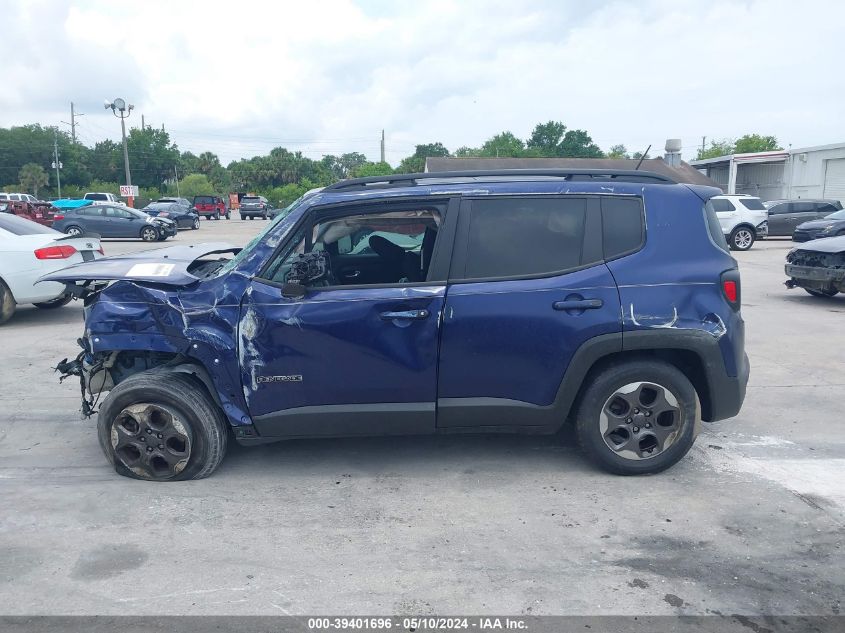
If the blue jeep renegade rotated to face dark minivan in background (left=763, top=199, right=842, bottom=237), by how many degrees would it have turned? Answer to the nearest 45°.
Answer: approximately 135° to its right

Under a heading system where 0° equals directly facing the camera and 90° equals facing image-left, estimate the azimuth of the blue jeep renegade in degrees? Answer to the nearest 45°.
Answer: approximately 90°

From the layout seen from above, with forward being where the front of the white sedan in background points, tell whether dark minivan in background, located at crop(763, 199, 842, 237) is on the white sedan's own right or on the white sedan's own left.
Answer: on the white sedan's own right

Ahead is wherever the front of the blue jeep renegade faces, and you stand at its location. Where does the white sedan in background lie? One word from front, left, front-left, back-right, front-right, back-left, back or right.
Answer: front-right

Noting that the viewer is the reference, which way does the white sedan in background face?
facing away from the viewer and to the left of the viewer

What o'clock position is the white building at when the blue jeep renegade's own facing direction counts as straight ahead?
The white building is roughly at 4 o'clock from the blue jeep renegade.
